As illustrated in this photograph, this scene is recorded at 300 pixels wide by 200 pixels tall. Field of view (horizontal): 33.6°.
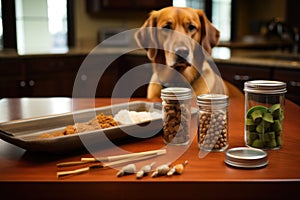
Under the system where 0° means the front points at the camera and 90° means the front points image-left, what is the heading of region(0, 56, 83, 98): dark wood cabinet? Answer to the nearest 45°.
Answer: approximately 0°

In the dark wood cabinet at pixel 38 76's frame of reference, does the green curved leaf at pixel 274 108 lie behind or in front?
in front

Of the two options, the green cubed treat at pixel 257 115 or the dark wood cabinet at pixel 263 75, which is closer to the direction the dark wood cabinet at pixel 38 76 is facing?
the green cubed treat

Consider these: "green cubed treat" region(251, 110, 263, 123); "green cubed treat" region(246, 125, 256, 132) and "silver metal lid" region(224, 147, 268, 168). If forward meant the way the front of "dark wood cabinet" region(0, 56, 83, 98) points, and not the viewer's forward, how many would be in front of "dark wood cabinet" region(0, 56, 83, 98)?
3

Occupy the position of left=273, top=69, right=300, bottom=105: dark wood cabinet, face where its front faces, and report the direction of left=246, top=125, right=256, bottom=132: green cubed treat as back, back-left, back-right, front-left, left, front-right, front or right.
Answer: front-left

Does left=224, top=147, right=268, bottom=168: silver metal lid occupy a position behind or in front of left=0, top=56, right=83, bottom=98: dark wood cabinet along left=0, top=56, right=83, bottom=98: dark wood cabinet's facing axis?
in front

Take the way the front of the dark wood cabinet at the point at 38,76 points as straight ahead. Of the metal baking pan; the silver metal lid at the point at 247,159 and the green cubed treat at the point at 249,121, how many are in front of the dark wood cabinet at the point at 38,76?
3

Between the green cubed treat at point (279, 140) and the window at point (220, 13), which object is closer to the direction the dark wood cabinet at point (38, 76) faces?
the green cubed treat

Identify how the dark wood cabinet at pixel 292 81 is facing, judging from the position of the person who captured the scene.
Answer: facing the viewer and to the left of the viewer

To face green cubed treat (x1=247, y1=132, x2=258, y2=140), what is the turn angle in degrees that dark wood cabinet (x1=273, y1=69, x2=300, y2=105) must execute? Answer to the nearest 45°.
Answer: approximately 45° to its left

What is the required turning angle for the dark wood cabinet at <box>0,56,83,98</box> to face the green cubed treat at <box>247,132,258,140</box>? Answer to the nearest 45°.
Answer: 0° — it already faces it

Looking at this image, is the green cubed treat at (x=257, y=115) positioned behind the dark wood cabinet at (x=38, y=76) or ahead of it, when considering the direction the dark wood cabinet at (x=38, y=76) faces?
ahead

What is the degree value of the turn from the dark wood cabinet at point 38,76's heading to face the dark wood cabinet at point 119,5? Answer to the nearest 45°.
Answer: approximately 135° to its left

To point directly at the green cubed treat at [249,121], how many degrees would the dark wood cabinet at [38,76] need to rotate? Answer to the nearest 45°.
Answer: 0° — it already faces it

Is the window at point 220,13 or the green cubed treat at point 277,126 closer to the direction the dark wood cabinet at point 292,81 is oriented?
the green cubed treat

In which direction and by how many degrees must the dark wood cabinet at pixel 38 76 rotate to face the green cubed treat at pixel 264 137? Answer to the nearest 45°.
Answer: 0° — it already faces it
